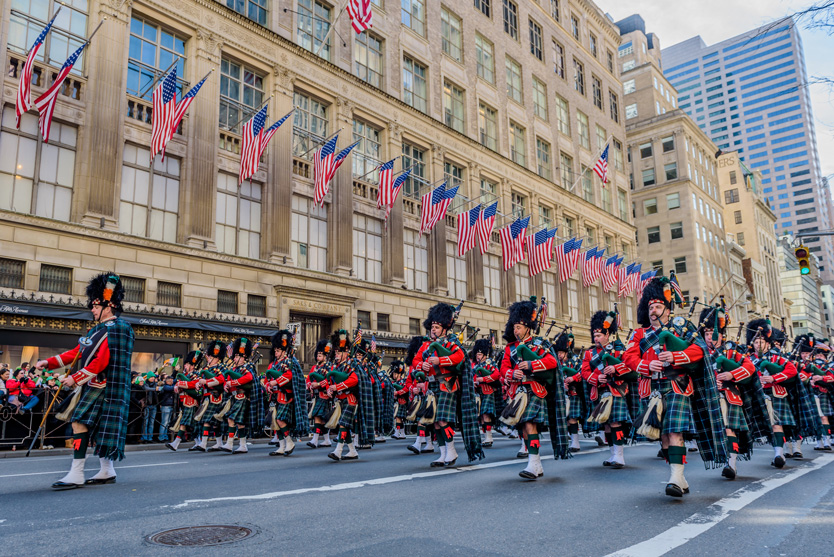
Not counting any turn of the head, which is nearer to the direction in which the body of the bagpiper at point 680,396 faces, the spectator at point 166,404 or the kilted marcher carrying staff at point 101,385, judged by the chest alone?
the kilted marcher carrying staff

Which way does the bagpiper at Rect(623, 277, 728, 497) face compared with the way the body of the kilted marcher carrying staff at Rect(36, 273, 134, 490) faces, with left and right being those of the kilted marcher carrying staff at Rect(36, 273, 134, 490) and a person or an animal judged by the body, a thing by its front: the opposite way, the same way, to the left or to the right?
the same way

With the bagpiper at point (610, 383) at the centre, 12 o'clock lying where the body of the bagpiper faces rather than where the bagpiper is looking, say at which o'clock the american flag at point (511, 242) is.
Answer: The american flag is roughly at 4 o'clock from the bagpiper.

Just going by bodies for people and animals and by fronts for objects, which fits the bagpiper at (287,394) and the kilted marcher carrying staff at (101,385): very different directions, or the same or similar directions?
same or similar directions

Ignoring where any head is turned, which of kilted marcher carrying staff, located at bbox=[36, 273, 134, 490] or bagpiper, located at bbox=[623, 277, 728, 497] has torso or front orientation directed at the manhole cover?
bagpiper, located at bbox=[623, 277, 728, 497]

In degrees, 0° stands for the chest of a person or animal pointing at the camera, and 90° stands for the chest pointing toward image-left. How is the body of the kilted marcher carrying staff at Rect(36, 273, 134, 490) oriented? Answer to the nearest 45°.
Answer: approximately 90°

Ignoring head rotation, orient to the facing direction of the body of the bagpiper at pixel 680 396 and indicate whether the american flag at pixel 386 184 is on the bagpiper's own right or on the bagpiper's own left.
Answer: on the bagpiper's own right

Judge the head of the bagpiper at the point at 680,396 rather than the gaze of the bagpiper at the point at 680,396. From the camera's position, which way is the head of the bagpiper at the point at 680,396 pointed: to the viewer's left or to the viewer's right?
to the viewer's left

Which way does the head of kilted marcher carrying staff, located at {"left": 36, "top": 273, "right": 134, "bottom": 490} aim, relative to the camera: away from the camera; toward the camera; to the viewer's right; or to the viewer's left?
to the viewer's left

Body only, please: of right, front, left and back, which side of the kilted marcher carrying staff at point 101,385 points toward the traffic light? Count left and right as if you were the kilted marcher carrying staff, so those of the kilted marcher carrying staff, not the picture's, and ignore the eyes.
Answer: back

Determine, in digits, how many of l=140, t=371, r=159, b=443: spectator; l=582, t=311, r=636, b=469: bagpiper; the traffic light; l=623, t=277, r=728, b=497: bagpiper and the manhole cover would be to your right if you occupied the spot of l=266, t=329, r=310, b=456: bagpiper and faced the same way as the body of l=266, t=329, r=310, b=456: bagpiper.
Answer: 1

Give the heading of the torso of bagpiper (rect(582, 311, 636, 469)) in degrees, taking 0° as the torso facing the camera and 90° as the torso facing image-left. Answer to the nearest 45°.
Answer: approximately 45°

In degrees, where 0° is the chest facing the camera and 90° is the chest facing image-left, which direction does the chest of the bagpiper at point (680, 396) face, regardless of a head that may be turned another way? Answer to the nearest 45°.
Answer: approximately 45°

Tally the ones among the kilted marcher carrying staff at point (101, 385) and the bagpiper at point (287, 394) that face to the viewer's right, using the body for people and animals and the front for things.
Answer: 0

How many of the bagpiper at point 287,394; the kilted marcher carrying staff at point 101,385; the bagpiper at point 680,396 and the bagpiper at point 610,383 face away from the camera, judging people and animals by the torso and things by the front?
0

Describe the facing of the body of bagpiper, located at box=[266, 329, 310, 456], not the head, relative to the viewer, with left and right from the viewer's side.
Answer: facing the viewer and to the left of the viewer

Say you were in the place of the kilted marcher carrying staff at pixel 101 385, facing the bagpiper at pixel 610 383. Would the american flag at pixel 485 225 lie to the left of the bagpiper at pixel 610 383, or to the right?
left

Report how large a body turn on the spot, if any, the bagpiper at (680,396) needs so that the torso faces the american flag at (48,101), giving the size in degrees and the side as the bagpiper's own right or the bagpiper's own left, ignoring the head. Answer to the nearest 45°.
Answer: approximately 45° to the bagpiper's own right

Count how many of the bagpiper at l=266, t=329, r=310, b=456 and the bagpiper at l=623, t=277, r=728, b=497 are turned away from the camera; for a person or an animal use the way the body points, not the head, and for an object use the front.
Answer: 0

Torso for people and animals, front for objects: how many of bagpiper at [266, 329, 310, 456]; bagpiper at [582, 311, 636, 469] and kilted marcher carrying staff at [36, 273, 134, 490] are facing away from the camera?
0
